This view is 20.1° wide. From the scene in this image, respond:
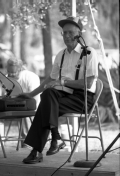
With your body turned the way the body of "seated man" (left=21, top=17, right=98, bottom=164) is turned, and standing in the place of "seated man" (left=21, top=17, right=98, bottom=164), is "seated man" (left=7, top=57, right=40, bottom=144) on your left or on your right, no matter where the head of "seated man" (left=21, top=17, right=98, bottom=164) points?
on your right

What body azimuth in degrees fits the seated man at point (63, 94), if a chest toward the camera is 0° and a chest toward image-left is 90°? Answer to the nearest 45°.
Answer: approximately 45°

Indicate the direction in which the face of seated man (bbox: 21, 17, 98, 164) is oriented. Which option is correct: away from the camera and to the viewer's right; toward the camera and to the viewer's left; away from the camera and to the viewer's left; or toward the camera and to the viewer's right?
toward the camera and to the viewer's left
